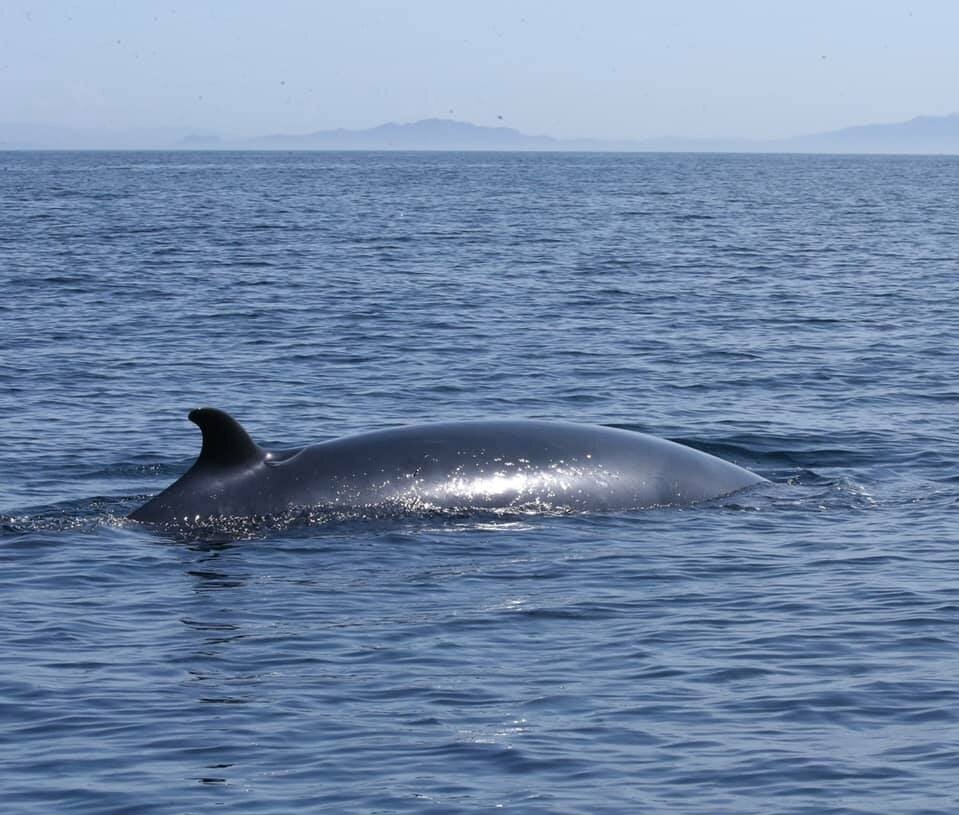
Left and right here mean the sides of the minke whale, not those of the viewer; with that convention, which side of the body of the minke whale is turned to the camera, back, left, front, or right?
right
